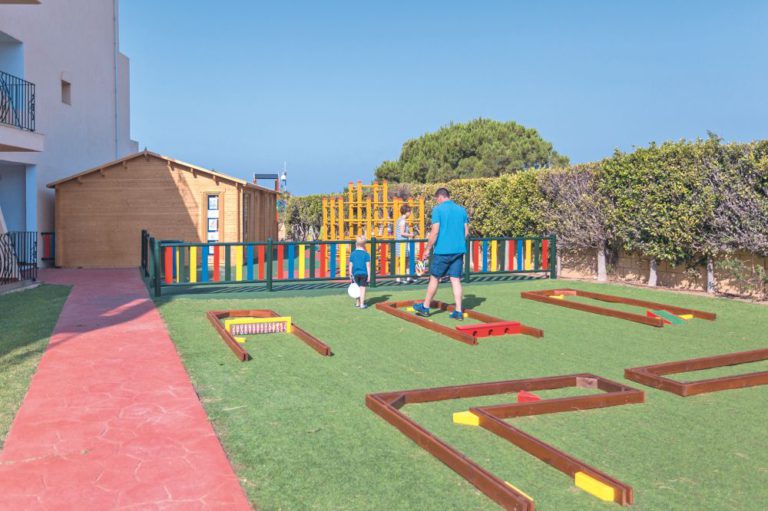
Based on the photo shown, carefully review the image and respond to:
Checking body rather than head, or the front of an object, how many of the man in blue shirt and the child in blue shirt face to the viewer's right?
0

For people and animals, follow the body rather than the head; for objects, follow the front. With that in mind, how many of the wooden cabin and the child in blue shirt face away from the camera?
1

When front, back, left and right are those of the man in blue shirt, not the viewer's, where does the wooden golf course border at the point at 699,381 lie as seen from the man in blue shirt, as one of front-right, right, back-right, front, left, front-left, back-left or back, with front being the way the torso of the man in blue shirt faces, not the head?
back

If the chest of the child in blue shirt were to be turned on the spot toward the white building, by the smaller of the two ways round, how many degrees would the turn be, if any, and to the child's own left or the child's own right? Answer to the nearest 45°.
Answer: approximately 45° to the child's own left

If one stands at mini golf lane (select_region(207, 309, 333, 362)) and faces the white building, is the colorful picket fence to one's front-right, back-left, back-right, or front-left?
front-right

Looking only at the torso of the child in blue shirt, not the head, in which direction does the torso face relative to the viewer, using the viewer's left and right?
facing away from the viewer

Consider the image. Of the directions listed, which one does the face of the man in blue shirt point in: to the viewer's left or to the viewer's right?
to the viewer's left

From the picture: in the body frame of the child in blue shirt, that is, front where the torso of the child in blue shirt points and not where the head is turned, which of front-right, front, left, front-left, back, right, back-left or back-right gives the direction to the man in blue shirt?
back-right

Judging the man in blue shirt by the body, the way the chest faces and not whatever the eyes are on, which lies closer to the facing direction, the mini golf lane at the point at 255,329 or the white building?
the white building

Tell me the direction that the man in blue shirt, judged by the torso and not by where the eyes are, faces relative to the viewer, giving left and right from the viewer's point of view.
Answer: facing away from the viewer and to the left of the viewer
